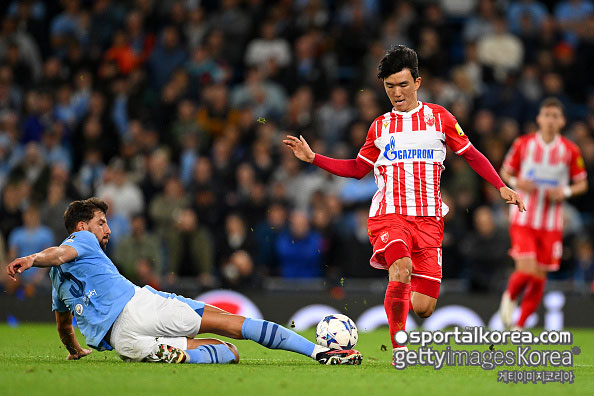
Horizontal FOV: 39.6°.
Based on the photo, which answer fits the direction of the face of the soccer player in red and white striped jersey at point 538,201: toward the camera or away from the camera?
toward the camera

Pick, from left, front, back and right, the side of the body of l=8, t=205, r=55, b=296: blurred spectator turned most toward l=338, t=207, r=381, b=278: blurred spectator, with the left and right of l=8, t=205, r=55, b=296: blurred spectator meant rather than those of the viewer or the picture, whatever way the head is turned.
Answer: left

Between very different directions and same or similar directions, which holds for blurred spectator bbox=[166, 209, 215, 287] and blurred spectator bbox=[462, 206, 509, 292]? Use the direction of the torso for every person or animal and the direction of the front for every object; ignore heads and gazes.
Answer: same or similar directions

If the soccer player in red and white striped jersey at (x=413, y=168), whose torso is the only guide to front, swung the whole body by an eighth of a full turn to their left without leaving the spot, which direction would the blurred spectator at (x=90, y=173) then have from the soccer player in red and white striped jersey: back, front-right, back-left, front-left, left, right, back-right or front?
back

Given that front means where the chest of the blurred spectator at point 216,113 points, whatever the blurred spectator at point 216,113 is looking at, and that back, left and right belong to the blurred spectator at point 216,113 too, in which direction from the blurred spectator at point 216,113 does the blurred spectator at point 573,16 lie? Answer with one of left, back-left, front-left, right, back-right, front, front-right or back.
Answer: left

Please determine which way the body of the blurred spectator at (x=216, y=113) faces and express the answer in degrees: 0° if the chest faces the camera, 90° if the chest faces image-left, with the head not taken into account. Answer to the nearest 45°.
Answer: approximately 0°

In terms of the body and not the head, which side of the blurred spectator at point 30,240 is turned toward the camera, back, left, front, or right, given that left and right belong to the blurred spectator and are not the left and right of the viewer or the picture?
front

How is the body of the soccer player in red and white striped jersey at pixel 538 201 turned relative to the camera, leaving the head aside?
toward the camera
